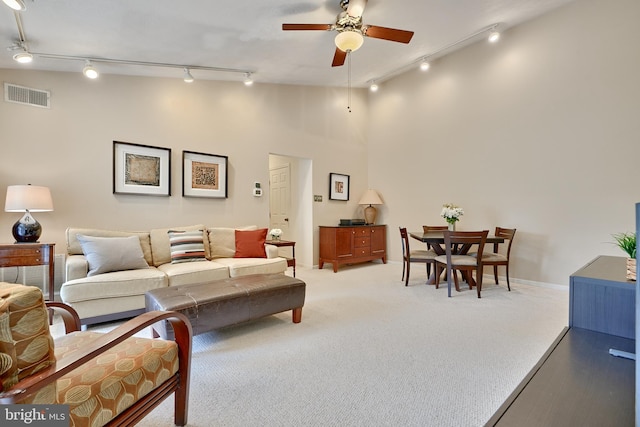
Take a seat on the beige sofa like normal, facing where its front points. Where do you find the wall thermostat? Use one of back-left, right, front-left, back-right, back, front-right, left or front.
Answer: left

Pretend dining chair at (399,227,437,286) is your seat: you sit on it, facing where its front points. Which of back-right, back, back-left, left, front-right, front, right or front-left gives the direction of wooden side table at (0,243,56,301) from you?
back-right

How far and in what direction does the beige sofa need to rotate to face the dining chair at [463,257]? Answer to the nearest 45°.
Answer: approximately 45° to its left

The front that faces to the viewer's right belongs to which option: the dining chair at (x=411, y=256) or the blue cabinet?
the dining chair

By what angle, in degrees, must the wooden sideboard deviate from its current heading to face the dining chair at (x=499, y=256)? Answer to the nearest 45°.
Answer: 0° — it already faces it

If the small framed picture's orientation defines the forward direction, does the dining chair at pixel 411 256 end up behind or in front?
in front

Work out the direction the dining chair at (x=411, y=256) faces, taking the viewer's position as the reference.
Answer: facing to the right of the viewer

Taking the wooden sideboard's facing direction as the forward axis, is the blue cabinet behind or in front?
in front

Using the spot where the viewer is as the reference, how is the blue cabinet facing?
facing to the left of the viewer

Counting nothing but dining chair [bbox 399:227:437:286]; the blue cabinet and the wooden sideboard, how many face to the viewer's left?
1

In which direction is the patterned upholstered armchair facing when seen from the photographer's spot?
facing away from the viewer and to the right of the viewer

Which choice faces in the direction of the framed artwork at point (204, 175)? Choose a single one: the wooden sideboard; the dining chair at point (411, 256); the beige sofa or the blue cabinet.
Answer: the blue cabinet
